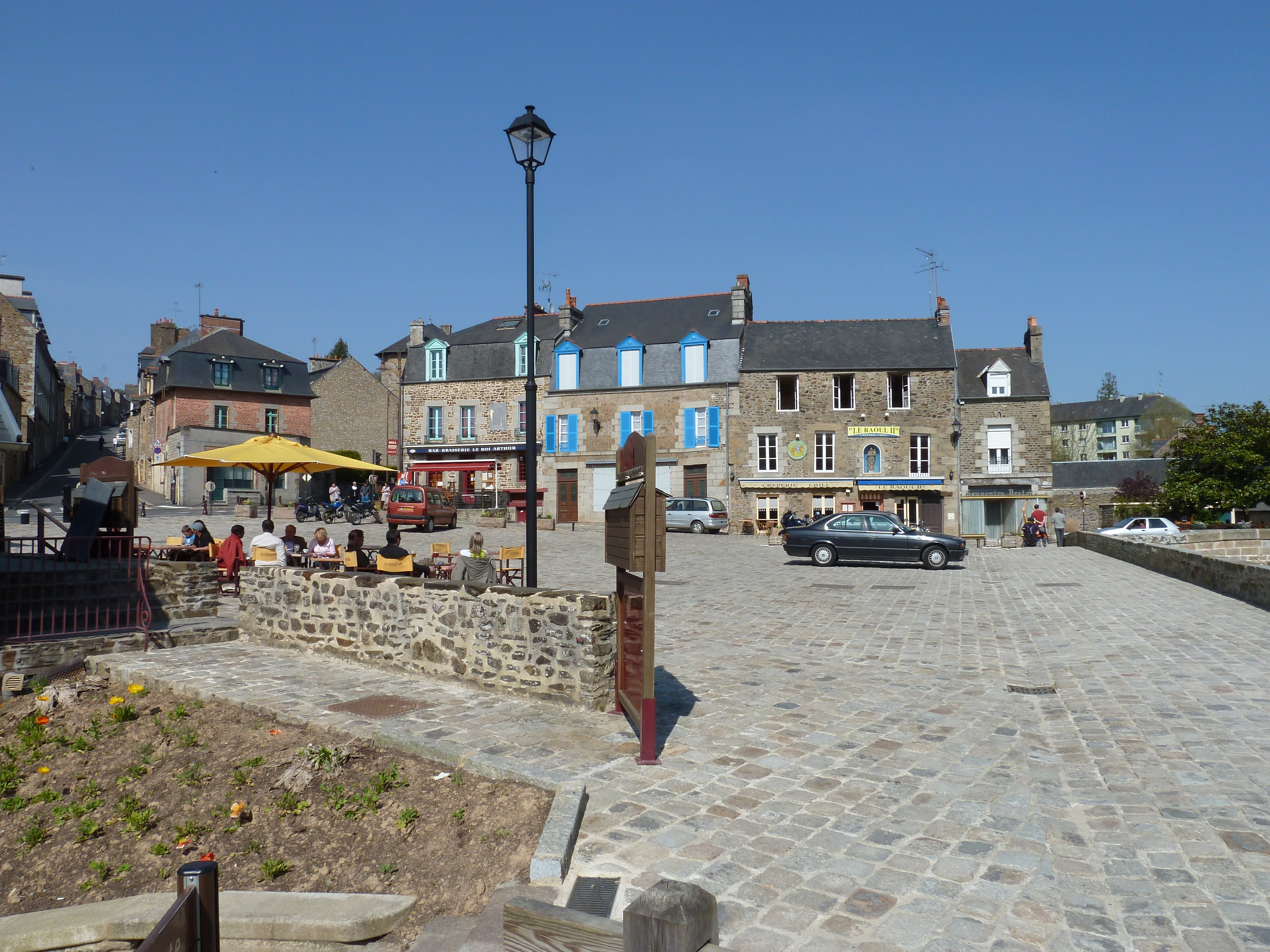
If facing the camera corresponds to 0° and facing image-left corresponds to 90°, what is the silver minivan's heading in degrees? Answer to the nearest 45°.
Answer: approximately 135°

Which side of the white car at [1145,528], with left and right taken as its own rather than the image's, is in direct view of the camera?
left

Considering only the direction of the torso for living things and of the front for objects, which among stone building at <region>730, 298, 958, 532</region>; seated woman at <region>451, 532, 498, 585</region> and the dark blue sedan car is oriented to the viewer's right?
the dark blue sedan car

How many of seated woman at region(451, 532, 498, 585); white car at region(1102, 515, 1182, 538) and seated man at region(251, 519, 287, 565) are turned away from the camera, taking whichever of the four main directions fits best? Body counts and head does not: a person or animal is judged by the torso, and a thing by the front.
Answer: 2

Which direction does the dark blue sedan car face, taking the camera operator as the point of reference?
facing to the right of the viewer

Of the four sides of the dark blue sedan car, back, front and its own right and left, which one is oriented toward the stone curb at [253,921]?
right

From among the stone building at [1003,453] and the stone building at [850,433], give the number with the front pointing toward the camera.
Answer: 2

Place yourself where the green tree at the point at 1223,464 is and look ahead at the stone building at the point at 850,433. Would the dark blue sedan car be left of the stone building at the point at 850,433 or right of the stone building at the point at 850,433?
left

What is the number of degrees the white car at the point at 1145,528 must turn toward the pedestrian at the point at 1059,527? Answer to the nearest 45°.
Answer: approximately 45° to its left

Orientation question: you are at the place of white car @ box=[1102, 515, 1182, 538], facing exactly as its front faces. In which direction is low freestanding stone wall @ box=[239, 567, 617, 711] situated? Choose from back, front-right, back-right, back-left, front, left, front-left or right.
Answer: left

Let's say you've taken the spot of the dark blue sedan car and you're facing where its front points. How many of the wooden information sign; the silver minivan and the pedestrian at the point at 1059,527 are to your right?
1

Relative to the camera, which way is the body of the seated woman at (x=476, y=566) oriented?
away from the camera

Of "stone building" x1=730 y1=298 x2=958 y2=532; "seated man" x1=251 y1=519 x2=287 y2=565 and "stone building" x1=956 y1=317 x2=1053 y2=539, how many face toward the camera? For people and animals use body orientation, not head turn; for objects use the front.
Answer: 2

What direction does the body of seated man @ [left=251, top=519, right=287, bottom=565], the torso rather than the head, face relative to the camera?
away from the camera

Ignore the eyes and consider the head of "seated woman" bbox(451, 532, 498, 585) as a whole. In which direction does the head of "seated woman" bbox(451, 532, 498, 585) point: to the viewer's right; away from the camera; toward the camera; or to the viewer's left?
away from the camera
